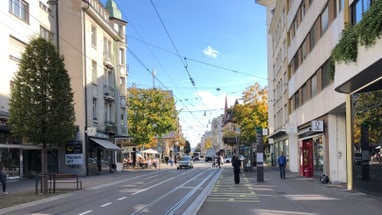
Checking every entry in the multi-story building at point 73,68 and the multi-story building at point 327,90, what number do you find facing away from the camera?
0

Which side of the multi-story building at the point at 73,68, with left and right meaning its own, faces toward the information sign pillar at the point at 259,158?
front

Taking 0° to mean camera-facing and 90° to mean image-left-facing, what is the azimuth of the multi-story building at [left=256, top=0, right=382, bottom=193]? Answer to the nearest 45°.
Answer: approximately 45°

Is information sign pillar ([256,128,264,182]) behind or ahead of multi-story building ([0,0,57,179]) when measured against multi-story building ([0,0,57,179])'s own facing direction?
ahead

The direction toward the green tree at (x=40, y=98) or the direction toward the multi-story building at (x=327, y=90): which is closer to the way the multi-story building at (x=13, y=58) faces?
the multi-story building

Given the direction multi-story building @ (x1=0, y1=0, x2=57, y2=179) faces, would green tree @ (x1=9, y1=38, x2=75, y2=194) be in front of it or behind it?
in front

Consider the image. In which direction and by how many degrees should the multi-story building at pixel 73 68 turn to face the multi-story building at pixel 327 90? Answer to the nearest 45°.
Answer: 0° — it already faces it

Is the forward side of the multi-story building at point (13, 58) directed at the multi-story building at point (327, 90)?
yes

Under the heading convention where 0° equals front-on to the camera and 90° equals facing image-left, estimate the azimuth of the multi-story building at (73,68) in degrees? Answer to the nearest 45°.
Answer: approximately 315°
